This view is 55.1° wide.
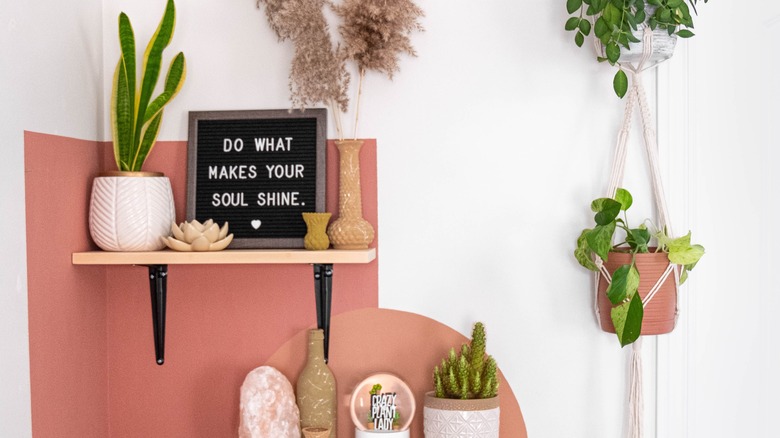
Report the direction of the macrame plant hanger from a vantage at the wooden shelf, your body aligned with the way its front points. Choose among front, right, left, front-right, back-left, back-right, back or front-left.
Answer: left

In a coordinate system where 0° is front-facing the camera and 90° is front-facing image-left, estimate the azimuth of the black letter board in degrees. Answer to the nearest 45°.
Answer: approximately 0°

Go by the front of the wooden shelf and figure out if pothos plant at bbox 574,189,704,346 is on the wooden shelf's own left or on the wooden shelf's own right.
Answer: on the wooden shelf's own left

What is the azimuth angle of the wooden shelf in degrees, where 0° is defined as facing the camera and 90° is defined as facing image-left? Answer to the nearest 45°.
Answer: approximately 0°

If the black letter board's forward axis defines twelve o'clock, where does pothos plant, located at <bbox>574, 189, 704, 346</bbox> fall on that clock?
The pothos plant is roughly at 10 o'clock from the black letter board.

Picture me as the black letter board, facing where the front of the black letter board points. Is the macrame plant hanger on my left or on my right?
on my left
